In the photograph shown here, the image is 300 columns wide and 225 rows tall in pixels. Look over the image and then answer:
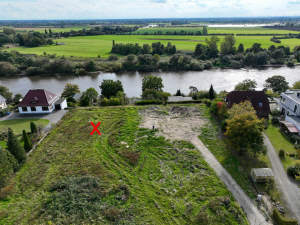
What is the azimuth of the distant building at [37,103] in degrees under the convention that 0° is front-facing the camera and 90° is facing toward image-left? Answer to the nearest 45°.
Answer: approximately 0°

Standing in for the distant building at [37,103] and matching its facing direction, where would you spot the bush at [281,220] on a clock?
The bush is roughly at 11 o'clock from the distant building.

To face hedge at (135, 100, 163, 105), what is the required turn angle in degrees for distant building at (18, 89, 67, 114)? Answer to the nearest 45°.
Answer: approximately 90° to its left

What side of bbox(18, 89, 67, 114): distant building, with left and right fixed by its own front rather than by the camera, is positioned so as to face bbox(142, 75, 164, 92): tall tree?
left

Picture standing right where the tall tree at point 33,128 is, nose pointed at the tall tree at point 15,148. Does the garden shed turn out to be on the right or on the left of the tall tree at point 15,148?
left

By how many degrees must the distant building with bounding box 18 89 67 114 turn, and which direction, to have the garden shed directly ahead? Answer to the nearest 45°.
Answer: approximately 45° to its left
